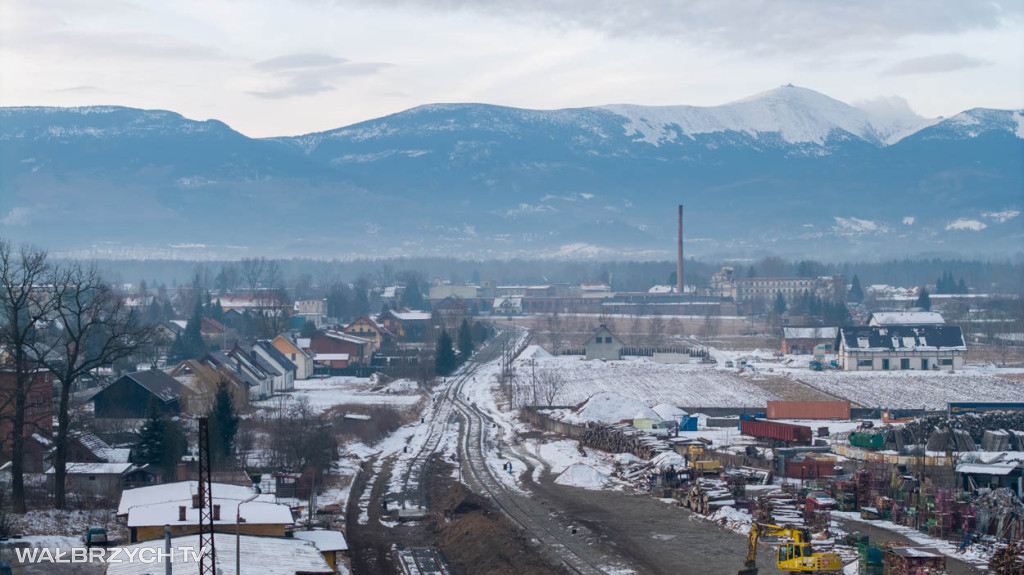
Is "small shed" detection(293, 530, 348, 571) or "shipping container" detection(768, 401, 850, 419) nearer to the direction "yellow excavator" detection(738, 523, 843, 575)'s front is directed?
the small shed

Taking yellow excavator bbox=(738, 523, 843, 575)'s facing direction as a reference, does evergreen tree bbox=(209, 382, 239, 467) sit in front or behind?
in front

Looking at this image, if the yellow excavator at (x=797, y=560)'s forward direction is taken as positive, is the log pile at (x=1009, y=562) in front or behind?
behind

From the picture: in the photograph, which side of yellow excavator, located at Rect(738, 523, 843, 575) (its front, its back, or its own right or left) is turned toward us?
left

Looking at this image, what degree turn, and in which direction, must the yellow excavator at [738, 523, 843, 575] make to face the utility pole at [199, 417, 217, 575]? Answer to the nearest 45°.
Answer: approximately 45° to its left

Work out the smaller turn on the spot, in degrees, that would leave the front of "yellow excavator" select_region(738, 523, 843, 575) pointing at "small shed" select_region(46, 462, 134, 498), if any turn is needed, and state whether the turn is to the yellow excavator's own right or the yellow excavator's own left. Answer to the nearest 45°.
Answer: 0° — it already faces it

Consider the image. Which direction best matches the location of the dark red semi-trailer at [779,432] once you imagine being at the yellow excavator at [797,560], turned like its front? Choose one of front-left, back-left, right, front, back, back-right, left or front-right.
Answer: right

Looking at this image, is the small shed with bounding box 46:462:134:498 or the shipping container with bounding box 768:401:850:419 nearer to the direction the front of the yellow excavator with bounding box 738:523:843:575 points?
the small shed

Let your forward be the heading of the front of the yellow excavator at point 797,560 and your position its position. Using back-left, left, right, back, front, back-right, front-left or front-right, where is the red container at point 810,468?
right

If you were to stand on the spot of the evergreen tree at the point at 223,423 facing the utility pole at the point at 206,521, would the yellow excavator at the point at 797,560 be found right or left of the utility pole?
left

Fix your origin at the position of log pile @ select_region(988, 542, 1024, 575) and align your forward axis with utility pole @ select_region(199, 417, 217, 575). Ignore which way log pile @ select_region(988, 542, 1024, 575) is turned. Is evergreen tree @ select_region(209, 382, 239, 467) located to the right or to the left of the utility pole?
right

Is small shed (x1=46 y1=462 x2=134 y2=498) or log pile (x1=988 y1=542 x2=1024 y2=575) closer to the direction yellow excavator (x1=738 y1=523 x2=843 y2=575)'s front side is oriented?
the small shed
